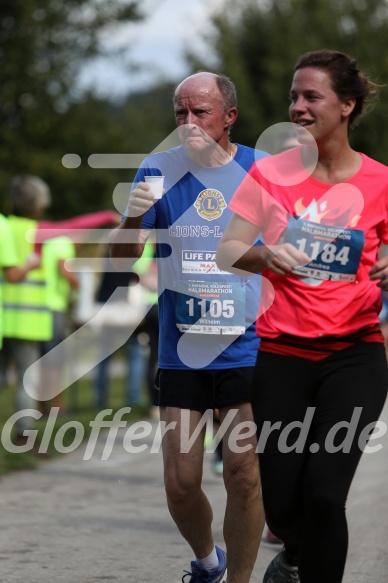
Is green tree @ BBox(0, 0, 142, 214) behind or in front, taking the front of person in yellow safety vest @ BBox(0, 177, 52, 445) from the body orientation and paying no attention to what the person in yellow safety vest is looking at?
in front

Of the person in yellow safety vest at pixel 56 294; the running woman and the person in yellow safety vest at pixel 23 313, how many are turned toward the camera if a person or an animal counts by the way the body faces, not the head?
1

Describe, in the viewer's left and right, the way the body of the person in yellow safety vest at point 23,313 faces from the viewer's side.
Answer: facing away from the viewer and to the right of the viewer

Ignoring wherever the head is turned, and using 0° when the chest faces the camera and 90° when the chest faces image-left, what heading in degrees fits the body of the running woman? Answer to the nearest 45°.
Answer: approximately 0°

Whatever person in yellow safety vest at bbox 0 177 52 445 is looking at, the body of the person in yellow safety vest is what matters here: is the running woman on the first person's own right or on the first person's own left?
on the first person's own right

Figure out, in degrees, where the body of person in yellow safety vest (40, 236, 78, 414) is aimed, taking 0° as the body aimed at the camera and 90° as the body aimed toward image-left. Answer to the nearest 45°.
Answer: approximately 270°

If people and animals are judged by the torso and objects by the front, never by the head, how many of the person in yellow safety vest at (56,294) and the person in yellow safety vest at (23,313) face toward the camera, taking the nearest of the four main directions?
0

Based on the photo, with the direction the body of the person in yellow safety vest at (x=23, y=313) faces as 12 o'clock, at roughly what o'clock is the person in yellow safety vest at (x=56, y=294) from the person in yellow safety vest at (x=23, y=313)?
the person in yellow safety vest at (x=56, y=294) is roughly at 11 o'clock from the person in yellow safety vest at (x=23, y=313).

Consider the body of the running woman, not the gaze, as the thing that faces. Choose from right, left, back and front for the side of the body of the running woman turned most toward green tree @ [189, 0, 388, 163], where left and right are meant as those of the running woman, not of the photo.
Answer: back
